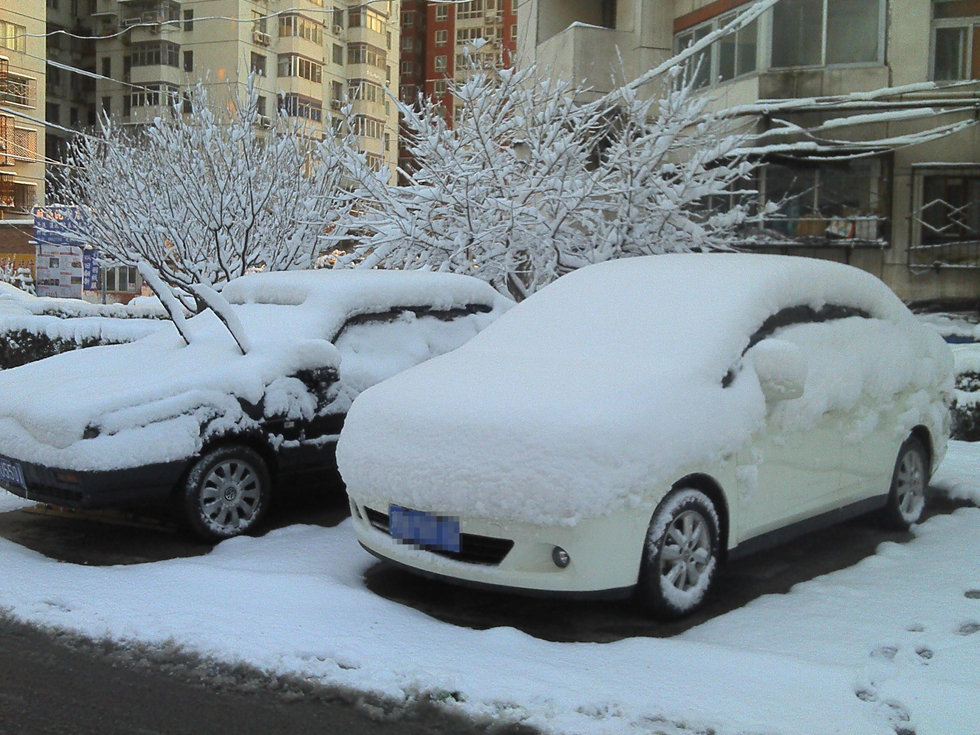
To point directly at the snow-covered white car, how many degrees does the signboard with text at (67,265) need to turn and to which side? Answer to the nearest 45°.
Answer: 0° — it already faces it

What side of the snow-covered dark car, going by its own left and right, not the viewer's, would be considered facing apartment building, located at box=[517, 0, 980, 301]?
back

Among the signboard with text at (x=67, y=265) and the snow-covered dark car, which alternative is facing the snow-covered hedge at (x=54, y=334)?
the signboard with text

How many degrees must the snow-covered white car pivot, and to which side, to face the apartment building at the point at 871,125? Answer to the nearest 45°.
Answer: approximately 135° to its right

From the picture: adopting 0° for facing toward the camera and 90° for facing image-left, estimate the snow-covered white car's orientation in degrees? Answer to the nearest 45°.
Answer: approximately 45°

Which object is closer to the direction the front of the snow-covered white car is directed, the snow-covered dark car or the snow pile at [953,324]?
the snow-covered dark car

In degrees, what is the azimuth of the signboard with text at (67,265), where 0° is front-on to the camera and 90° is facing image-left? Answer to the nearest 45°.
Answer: approximately 0°

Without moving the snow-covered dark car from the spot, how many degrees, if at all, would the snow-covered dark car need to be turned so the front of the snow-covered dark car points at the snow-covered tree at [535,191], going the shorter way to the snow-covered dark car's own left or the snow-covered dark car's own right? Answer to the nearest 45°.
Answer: approximately 180°

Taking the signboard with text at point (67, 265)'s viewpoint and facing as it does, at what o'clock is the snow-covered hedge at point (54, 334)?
The snow-covered hedge is roughly at 12 o'clock from the signboard with text.

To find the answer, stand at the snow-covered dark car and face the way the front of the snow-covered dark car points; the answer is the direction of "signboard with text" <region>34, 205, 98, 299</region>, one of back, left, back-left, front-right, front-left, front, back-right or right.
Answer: back-right
